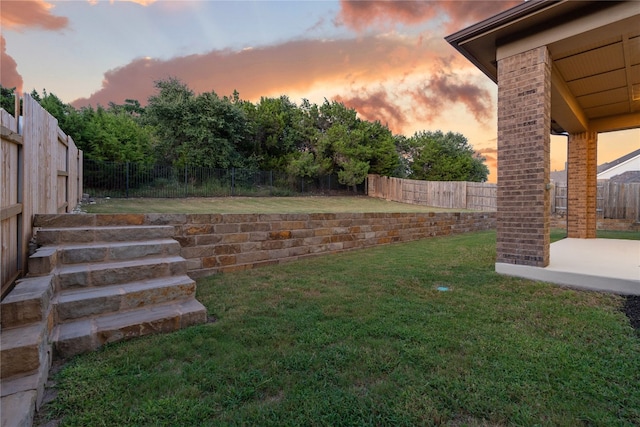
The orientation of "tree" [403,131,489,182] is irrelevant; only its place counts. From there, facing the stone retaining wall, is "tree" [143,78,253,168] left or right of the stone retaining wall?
right

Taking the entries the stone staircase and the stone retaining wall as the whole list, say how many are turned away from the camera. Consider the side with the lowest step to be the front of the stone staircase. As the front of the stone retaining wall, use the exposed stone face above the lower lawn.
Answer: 0

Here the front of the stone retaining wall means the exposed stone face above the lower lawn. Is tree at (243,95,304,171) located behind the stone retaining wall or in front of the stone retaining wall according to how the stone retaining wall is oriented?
behind

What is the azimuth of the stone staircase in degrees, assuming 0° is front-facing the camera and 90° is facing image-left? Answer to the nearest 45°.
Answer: approximately 315°

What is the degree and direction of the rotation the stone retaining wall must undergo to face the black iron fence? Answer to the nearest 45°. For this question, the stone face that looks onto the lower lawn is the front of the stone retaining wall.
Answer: approximately 180°

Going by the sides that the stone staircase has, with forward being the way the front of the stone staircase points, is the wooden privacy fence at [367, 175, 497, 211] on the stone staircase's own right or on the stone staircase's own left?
on the stone staircase's own left

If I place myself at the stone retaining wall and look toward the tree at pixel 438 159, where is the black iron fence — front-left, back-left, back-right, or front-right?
front-left

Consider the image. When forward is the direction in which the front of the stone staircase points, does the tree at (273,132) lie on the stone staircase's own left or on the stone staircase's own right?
on the stone staircase's own left

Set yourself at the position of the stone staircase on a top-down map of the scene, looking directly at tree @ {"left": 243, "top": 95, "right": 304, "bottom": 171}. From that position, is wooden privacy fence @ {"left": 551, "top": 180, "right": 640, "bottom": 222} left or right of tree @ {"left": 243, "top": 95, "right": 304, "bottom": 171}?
right

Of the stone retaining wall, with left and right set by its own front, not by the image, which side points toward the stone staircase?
right

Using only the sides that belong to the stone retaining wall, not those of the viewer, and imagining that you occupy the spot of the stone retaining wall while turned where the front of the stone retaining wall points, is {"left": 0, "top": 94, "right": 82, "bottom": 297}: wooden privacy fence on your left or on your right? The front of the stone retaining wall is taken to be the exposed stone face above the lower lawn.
on your right

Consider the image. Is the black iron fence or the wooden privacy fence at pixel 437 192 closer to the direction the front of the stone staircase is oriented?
the wooden privacy fence
